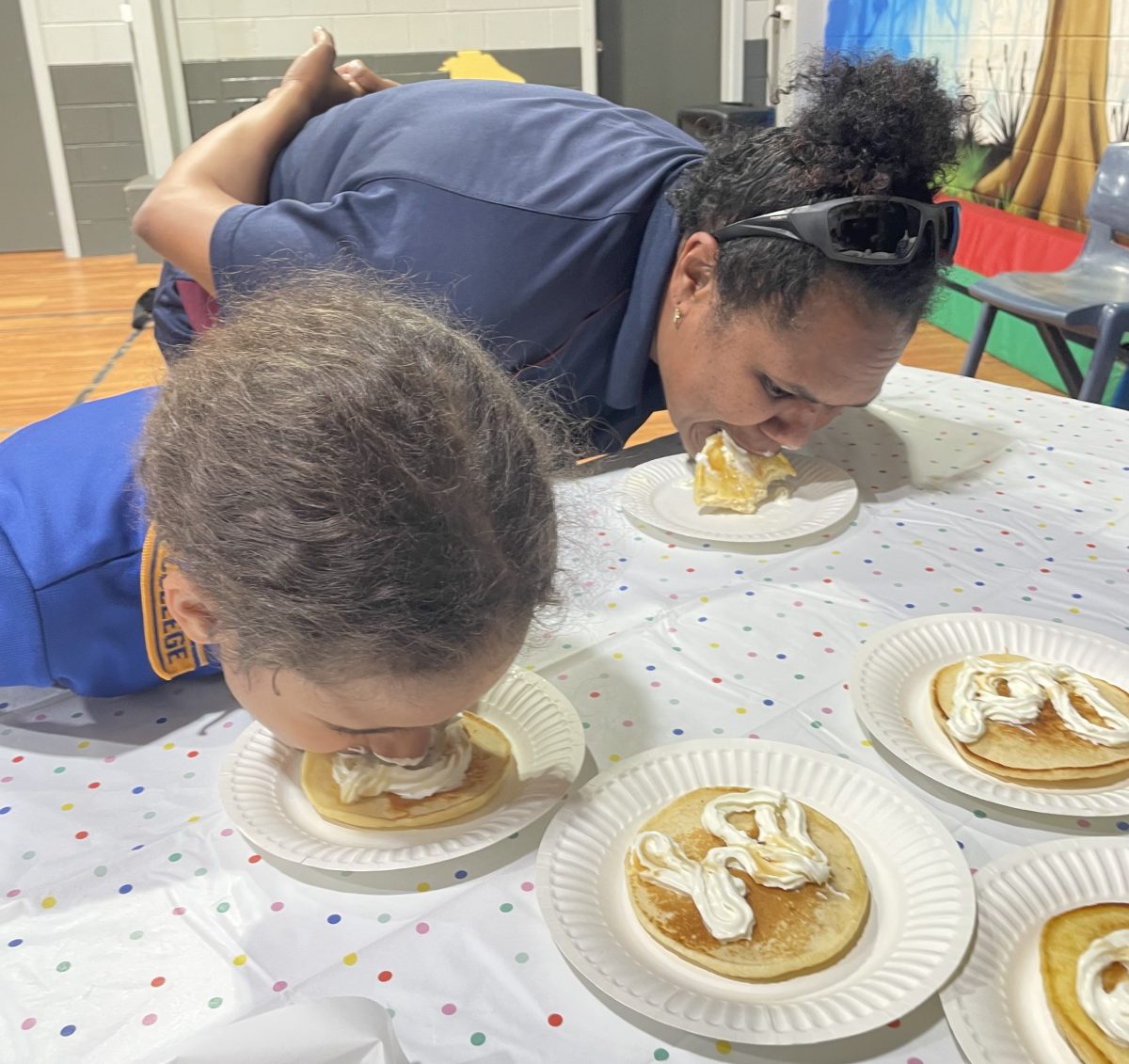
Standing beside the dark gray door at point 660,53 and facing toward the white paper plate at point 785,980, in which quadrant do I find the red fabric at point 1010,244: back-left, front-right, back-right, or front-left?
front-left

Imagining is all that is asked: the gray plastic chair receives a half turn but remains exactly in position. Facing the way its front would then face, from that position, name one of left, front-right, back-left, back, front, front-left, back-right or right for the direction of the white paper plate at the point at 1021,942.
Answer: back-right

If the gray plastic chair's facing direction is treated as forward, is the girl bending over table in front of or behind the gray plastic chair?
in front

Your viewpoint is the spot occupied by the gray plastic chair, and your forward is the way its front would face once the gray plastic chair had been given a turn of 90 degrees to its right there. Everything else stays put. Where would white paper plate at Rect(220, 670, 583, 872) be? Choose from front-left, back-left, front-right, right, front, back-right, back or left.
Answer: back-left

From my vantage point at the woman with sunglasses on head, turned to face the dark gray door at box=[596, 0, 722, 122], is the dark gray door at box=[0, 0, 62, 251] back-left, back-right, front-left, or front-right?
front-left

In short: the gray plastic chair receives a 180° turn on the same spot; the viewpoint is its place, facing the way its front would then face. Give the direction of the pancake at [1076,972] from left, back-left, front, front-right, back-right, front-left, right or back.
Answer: back-right

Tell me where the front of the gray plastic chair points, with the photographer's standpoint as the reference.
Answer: facing the viewer and to the left of the viewer

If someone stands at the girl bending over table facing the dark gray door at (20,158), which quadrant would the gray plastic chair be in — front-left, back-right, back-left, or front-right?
front-right

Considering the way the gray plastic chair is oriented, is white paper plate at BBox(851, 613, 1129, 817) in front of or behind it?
in front

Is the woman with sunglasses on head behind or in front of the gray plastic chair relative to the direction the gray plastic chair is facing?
in front

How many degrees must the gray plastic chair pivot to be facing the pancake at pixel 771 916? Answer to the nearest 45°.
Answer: approximately 45° to its left

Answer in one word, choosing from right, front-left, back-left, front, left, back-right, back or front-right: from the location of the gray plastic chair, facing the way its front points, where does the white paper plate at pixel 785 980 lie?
front-left
